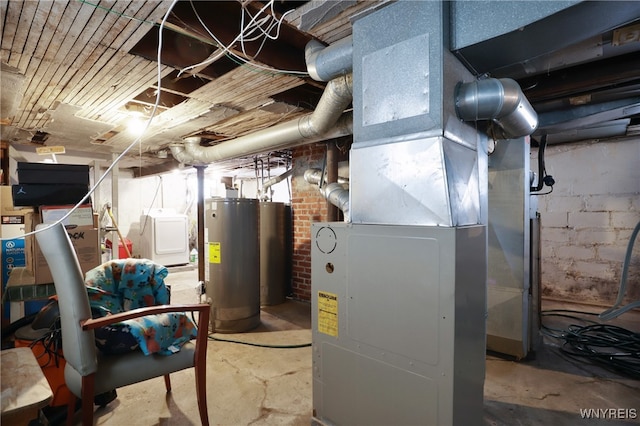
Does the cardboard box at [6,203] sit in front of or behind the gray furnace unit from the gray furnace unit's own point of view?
in front

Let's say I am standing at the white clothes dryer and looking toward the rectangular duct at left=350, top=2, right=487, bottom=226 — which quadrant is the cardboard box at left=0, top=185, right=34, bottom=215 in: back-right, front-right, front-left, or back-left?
front-right
